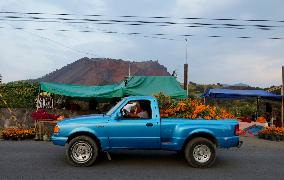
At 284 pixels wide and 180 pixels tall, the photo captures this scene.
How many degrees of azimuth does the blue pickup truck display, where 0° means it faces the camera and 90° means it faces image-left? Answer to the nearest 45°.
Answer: approximately 90°

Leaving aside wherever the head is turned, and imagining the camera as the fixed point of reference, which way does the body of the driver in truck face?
to the viewer's left

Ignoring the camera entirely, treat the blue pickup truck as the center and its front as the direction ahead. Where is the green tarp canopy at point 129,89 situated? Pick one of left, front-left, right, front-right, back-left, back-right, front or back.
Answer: right

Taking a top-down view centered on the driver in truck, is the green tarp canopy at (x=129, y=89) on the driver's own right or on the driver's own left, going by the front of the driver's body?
on the driver's own right
